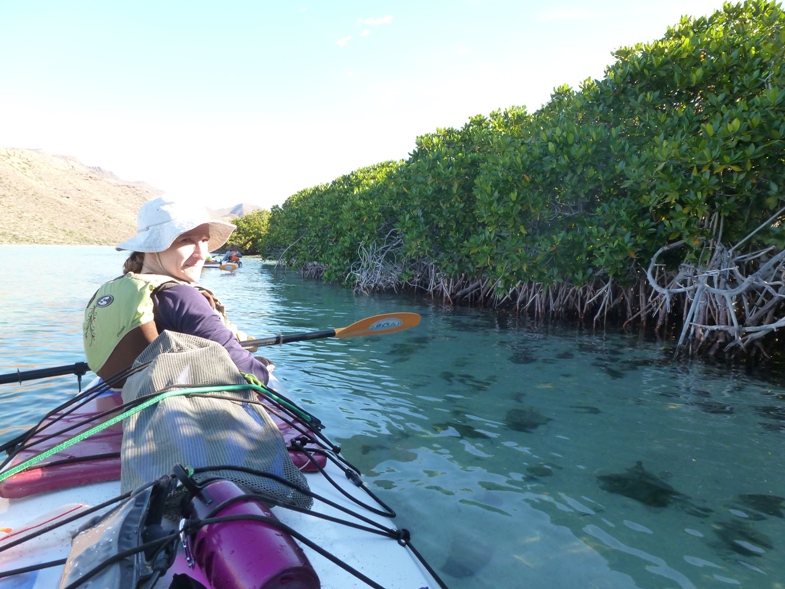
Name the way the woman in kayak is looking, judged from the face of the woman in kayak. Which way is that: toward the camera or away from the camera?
toward the camera

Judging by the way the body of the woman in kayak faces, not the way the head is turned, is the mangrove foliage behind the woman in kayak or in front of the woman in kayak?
in front

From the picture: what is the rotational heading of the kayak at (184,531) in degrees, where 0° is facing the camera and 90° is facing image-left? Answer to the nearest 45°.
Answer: approximately 180°

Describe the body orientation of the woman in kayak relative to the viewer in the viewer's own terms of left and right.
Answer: facing away from the viewer and to the right of the viewer
